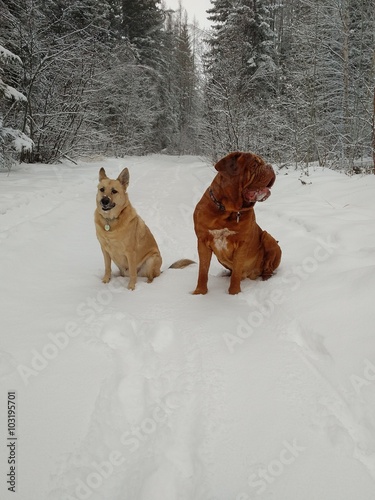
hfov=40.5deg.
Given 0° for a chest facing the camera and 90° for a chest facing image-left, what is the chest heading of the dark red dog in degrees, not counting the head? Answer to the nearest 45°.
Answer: approximately 45°

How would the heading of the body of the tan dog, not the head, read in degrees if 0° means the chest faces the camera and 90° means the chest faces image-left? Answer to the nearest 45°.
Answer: approximately 45°

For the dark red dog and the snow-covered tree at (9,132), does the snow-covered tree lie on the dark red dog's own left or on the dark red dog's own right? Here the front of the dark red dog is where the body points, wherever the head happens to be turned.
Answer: on the dark red dog's own right

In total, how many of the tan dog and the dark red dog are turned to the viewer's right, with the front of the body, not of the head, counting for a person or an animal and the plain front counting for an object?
0

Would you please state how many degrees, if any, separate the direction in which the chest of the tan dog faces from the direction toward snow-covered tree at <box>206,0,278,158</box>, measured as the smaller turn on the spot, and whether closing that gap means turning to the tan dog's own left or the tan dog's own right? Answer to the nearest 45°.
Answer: approximately 135° to the tan dog's own right

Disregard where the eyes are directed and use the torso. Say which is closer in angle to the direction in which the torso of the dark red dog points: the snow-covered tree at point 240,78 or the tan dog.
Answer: the tan dog

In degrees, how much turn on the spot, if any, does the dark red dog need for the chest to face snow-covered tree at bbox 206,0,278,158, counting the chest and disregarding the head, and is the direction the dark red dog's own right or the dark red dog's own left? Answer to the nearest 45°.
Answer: approximately 135° to the dark red dog's own right
